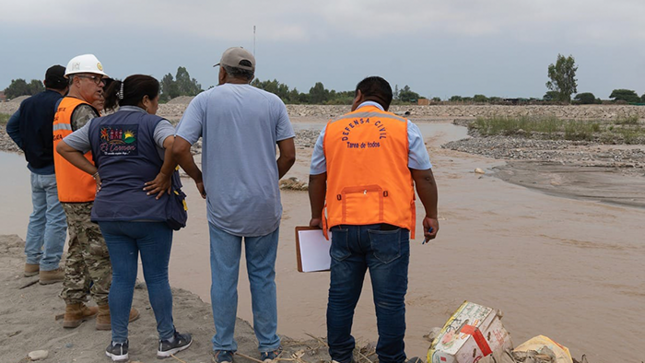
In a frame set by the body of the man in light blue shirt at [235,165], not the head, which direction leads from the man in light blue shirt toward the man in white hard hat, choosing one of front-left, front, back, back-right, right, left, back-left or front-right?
front-left

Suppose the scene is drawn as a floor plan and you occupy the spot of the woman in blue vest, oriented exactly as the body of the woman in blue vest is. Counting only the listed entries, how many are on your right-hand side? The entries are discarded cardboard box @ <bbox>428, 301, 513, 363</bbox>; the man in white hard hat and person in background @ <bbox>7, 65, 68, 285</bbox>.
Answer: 1

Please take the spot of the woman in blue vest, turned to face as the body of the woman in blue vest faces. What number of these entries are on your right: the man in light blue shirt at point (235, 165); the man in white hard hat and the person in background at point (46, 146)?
1

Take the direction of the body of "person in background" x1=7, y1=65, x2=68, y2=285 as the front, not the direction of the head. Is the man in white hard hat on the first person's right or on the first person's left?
on the first person's right

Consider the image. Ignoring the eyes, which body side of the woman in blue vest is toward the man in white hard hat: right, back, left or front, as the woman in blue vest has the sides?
left

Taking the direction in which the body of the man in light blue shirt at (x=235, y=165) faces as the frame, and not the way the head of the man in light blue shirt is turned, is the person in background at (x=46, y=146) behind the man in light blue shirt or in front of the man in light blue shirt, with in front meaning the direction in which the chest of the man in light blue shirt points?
in front

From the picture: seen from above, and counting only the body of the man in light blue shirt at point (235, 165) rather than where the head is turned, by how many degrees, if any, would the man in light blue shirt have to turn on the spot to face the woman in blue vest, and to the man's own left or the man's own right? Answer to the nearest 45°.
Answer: approximately 90° to the man's own left

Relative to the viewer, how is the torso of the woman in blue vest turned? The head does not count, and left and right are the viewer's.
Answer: facing away from the viewer and to the right of the viewer

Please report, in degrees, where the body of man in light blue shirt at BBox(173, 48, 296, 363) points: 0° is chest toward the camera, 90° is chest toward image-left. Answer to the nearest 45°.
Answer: approximately 180°

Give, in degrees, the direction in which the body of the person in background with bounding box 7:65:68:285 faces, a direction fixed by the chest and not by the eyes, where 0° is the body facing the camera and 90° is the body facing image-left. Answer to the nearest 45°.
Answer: approximately 225°

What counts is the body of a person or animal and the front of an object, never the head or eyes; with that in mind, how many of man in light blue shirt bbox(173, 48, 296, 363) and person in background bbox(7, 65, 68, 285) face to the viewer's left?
0

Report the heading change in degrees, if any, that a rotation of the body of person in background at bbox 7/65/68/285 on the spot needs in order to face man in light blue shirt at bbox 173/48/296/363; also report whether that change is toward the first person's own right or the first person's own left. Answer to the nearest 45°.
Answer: approximately 90° to the first person's own right

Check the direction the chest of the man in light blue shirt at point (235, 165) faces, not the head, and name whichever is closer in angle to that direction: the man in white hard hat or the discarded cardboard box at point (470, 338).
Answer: the man in white hard hat
